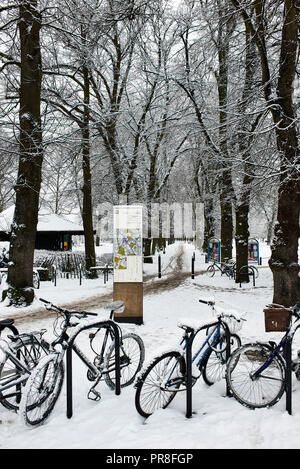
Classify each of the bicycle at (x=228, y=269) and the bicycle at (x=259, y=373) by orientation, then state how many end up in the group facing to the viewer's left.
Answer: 2

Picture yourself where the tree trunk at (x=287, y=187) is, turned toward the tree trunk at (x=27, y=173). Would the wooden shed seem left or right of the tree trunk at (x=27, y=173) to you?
right

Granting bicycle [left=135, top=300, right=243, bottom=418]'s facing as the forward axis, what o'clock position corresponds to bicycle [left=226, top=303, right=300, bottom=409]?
bicycle [left=226, top=303, right=300, bottom=409] is roughly at 1 o'clock from bicycle [left=135, top=300, right=243, bottom=418].

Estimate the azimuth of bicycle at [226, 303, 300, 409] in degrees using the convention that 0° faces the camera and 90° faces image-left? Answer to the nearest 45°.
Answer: approximately 90°

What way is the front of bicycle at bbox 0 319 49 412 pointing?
to the viewer's left

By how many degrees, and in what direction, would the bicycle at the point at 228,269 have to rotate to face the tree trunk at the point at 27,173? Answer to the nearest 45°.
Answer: approximately 45° to its left

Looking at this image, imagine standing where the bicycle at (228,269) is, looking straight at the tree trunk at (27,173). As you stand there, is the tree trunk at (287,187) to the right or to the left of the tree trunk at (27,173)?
left

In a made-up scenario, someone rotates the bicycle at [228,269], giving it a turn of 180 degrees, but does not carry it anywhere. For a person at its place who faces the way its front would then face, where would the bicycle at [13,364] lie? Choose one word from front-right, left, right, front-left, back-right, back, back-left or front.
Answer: right

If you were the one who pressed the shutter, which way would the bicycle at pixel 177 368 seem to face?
facing away from the viewer and to the right of the viewer

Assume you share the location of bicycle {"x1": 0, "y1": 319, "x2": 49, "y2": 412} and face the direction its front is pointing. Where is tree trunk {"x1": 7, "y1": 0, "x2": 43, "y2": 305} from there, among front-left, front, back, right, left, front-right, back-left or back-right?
right

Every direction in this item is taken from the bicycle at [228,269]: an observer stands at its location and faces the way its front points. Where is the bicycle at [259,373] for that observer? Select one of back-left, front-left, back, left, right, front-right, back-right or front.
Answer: left

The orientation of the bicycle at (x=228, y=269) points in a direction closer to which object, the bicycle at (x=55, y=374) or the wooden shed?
the wooden shed

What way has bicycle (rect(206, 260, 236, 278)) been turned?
to the viewer's left

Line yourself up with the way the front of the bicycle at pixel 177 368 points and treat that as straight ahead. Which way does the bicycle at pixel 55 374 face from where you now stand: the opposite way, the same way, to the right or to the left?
the opposite way

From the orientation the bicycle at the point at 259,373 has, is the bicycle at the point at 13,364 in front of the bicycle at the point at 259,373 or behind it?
in front

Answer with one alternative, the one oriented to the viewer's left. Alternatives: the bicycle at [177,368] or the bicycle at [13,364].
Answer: the bicycle at [13,364]

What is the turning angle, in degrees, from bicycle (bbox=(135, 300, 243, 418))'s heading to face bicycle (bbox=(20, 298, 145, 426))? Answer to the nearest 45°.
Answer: approximately 135° to its left
